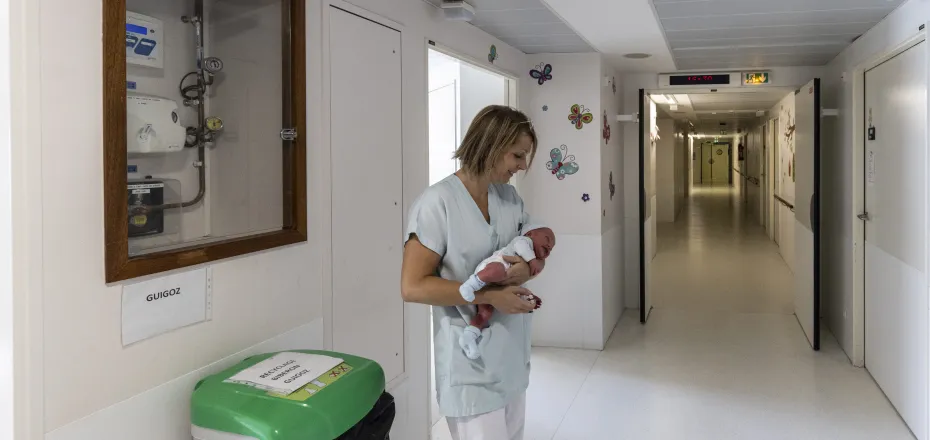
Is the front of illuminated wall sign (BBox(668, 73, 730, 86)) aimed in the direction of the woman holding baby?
yes

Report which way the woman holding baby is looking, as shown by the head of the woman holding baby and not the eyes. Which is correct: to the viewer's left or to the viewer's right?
to the viewer's right

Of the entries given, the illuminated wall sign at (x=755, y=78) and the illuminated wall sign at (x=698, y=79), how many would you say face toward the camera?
2

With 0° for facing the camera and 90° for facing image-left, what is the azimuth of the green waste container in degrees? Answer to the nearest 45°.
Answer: approximately 315°

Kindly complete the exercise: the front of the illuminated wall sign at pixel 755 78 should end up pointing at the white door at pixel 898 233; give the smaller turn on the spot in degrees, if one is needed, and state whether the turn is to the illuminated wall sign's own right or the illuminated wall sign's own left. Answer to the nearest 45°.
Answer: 0° — it already faces it

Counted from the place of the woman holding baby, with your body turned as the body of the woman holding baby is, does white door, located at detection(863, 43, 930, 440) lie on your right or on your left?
on your left

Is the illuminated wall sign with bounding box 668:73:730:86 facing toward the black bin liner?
yes
